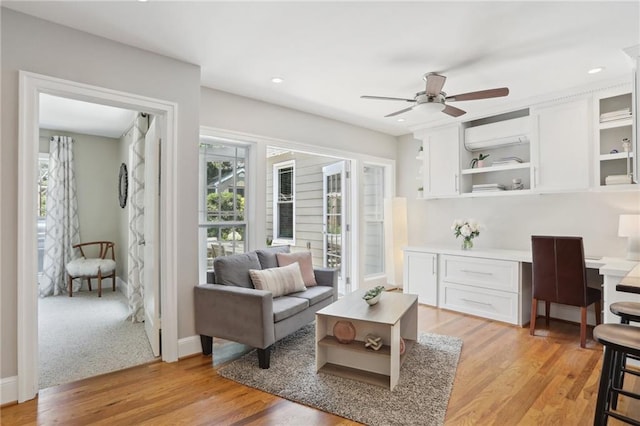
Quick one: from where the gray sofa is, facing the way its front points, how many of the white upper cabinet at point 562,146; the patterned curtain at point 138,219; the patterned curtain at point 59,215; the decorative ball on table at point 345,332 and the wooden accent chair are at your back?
3

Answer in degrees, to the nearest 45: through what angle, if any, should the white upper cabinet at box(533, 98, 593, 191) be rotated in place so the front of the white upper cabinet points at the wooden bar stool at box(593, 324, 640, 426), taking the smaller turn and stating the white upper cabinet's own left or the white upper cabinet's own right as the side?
approximately 45° to the white upper cabinet's own left

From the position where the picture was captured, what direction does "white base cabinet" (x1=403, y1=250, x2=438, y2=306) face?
facing the viewer and to the left of the viewer

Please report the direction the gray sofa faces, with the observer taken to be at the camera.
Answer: facing the viewer and to the right of the viewer

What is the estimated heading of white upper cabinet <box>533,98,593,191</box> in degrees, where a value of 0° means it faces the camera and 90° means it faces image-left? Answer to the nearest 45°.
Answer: approximately 45°

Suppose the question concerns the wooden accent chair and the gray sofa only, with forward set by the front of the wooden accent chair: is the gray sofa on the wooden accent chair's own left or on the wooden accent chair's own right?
on the wooden accent chair's own left

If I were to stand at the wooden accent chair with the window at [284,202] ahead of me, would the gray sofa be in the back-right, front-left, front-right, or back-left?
front-right

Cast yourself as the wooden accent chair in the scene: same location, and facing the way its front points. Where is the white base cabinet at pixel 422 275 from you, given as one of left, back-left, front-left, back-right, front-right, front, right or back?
left

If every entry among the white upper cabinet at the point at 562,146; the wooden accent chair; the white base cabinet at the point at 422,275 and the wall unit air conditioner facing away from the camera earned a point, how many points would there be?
0

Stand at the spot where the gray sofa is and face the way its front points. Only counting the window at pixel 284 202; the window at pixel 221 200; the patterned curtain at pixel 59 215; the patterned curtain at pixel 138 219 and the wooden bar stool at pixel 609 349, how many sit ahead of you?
1
